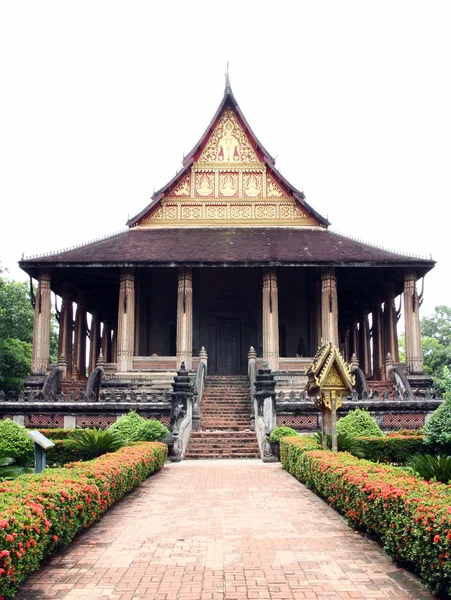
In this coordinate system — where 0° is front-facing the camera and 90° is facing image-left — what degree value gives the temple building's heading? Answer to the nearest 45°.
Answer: approximately 0°

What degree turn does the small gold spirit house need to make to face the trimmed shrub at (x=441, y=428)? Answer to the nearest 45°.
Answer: approximately 45° to its left

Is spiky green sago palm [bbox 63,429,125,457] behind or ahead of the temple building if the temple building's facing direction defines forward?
ahead

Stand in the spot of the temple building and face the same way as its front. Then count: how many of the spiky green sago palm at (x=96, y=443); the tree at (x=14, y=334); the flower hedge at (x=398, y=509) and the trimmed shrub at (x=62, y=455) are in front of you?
3

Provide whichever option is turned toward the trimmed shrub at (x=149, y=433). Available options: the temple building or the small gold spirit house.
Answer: the temple building

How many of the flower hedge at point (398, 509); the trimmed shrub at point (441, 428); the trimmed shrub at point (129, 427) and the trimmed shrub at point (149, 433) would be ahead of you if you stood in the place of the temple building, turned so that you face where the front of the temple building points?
4

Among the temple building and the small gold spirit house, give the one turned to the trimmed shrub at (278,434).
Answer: the temple building

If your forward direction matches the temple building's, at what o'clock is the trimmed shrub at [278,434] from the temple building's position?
The trimmed shrub is roughly at 12 o'clock from the temple building.

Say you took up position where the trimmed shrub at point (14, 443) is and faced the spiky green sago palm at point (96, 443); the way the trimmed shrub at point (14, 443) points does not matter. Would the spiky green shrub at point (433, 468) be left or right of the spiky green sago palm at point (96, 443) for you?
right

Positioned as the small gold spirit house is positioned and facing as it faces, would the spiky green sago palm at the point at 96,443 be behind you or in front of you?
behind
